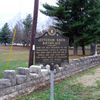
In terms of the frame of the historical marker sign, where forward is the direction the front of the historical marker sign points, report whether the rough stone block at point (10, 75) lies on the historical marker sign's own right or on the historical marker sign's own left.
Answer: on the historical marker sign's own right

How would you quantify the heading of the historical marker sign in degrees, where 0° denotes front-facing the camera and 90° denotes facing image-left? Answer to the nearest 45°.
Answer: approximately 0°
